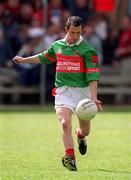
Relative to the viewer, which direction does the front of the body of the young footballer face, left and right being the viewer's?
facing the viewer
